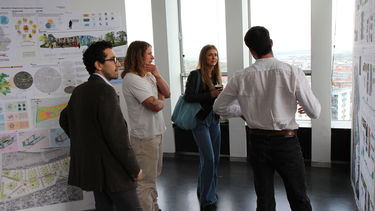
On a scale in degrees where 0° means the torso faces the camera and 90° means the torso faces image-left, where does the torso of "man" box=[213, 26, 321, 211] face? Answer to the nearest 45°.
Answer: approximately 180°

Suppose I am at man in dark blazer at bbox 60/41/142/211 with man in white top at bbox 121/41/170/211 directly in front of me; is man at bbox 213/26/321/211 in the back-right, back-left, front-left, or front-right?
front-right

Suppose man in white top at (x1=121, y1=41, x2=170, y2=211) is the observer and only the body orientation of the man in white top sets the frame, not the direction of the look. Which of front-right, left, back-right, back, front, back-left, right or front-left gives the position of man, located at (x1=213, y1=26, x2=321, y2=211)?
front-right

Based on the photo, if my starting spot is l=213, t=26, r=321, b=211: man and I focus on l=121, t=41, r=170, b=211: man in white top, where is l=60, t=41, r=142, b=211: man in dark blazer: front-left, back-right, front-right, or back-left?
front-left

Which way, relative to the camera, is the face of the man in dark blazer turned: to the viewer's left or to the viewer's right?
to the viewer's right

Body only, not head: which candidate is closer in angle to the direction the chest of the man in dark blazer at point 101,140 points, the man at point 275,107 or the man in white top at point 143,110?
the man in white top

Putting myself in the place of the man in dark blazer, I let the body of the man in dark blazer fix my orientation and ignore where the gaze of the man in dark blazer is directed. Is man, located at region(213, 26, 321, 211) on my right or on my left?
on my right

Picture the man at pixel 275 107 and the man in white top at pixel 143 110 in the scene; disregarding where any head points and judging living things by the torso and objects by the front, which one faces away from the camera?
the man at pixel 275 107

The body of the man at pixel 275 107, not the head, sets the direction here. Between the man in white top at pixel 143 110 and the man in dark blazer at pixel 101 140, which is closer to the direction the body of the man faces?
the man in white top

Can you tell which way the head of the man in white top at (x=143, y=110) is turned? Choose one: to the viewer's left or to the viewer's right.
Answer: to the viewer's right

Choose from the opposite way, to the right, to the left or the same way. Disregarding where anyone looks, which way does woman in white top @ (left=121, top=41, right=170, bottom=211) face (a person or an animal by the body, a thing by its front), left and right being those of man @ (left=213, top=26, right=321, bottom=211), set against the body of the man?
to the right

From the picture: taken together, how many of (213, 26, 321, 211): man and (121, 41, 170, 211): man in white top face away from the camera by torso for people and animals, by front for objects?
1

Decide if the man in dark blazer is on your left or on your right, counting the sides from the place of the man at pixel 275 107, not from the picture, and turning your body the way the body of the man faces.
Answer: on your left

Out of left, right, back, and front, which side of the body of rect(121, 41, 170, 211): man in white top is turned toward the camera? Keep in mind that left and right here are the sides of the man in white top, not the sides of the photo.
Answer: right
